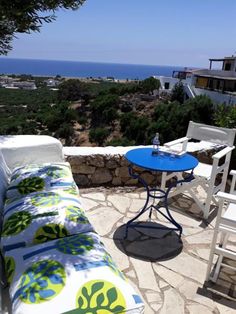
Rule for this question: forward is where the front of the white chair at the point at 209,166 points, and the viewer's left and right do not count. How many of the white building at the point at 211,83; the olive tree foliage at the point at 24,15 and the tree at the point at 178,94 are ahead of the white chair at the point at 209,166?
1

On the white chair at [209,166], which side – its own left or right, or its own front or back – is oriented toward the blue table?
front

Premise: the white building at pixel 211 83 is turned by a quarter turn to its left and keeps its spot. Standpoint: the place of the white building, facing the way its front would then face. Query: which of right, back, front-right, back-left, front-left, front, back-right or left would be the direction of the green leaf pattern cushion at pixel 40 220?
front-right

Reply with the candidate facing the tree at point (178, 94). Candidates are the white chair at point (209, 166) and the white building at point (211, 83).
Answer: the white building

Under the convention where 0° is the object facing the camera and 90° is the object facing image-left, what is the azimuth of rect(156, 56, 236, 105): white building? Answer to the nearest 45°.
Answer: approximately 45°

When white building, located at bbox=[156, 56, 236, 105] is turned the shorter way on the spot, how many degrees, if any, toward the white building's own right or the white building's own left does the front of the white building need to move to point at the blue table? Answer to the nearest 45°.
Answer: approximately 45° to the white building's own left

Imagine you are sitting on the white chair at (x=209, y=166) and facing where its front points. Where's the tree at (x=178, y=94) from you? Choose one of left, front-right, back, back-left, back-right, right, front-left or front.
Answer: back-right

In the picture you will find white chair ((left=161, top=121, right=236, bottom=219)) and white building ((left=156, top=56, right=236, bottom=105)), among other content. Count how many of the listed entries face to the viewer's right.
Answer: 0

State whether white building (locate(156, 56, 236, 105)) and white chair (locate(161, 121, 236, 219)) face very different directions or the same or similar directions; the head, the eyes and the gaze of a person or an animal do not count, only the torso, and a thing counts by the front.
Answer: same or similar directions

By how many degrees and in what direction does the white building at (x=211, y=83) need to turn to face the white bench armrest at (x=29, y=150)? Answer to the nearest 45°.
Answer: approximately 45° to its left

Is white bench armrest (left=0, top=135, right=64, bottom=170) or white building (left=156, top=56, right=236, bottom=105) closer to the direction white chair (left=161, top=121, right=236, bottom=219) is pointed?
the white bench armrest

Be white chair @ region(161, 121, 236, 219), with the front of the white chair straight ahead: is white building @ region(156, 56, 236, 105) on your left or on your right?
on your right

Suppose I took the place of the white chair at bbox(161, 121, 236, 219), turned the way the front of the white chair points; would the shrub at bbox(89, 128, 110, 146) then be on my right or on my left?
on my right

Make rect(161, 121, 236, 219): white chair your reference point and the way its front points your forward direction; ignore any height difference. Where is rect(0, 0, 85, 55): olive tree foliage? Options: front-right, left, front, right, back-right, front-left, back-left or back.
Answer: front
